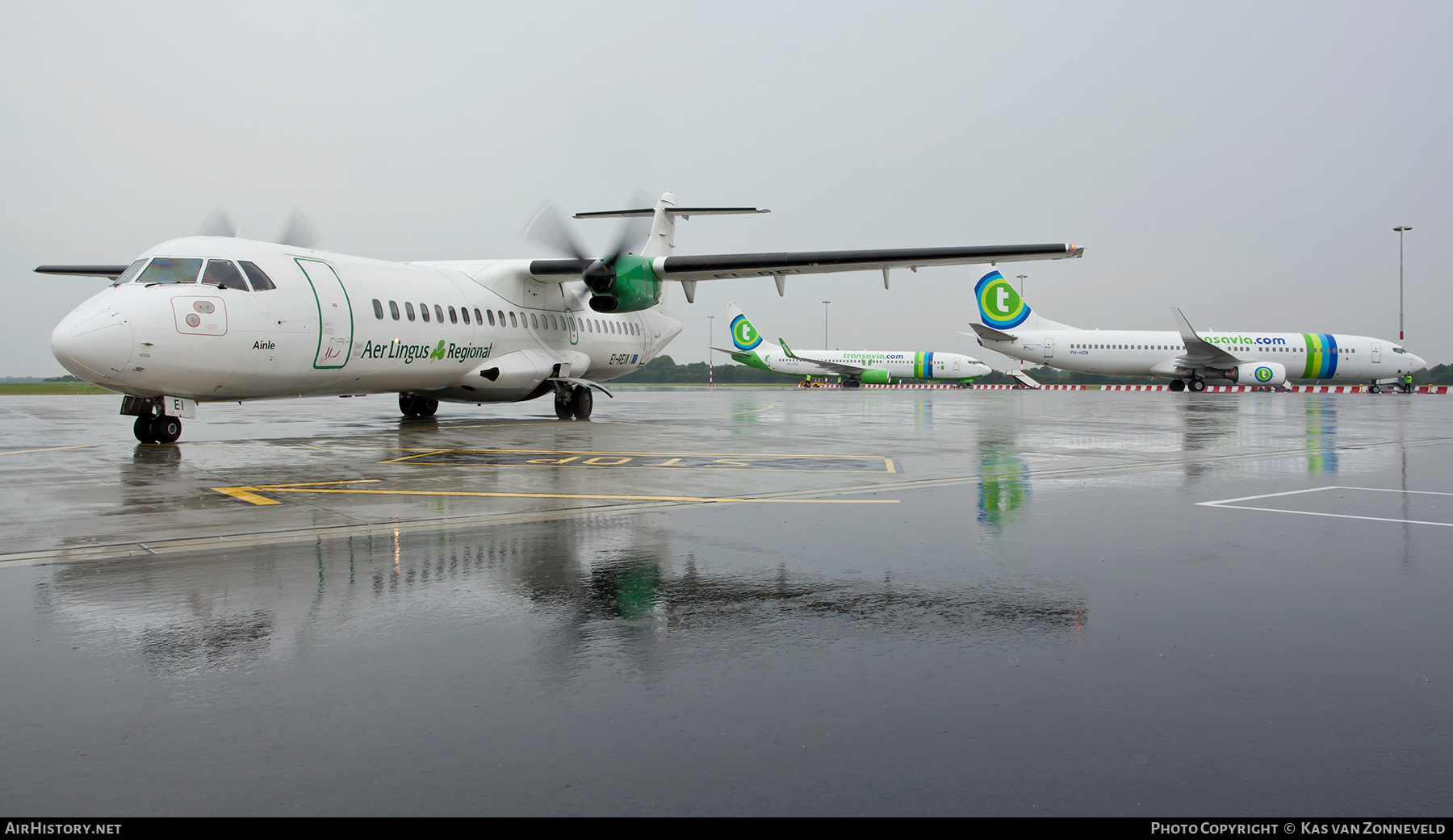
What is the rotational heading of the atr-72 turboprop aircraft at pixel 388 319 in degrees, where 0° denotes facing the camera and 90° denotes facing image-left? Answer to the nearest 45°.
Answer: approximately 45°
